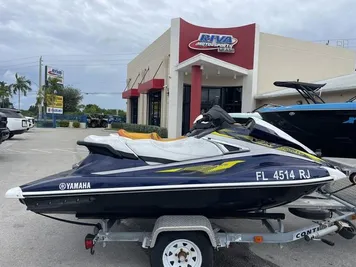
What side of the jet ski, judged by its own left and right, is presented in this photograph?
right

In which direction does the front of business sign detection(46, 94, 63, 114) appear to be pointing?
toward the camera

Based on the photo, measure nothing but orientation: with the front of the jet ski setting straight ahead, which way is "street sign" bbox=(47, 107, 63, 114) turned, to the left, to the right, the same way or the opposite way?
to the right

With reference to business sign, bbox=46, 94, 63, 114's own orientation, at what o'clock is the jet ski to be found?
The jet ski is roughly at 12 o'clock from the business sign.

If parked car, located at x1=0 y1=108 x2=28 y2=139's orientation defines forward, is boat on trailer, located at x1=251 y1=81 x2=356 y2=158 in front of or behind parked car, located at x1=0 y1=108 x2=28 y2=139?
behind

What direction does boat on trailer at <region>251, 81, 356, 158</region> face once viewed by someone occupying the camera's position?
facing to the left of the viewer

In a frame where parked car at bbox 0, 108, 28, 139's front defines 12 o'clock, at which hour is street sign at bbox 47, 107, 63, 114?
The street sign is roughly at 2 o'clock from the parked car.

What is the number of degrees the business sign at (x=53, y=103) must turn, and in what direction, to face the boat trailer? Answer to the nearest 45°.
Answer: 0° — it already faces it

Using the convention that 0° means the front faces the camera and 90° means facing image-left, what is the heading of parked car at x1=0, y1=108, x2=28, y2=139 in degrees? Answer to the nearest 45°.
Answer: approximately 135°

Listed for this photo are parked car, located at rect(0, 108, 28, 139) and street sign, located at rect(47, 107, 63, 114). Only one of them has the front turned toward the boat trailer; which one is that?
the street sign

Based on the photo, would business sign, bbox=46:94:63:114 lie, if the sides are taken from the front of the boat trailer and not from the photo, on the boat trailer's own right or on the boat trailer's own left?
on the boat trailer's own left

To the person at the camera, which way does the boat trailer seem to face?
facing to the right of the viewer

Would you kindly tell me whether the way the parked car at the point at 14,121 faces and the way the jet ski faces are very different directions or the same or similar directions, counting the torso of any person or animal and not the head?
very different directions
